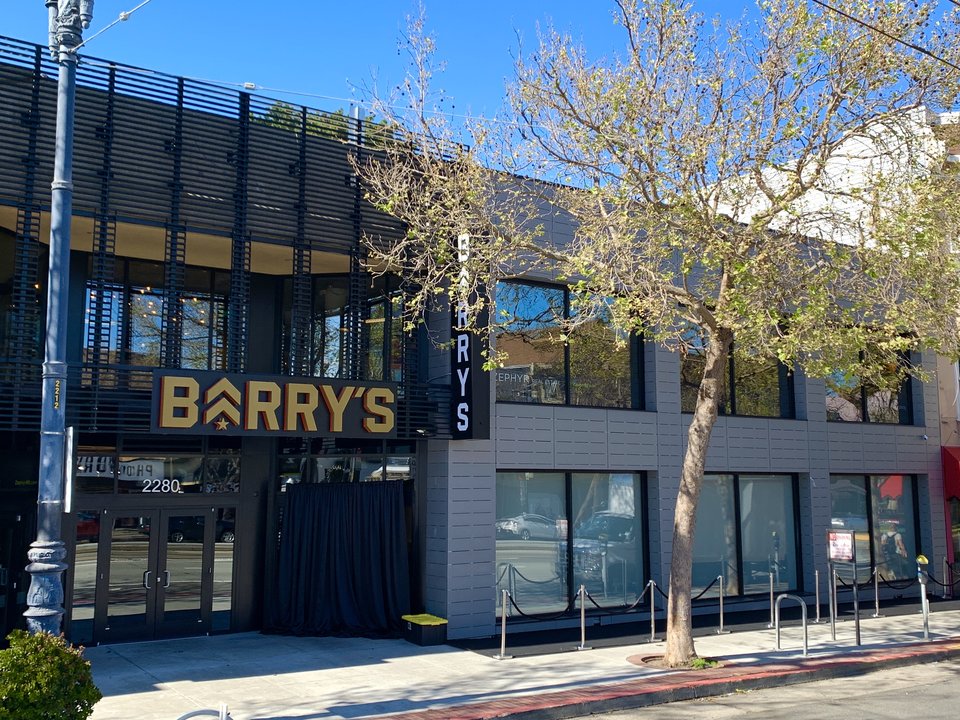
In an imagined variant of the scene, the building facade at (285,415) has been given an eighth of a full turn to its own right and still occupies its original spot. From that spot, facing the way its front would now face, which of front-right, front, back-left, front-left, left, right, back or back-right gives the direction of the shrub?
front

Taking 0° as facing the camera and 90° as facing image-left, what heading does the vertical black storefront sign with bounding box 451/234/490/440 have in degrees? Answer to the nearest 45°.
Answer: approximately 45°

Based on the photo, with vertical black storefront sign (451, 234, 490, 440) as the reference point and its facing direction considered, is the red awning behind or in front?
behind

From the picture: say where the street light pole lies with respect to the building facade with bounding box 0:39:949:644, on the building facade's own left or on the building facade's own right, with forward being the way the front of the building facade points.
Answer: on the building facade's own right

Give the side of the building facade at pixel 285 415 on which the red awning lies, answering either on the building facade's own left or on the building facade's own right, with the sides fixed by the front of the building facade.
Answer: on the building facade's own left

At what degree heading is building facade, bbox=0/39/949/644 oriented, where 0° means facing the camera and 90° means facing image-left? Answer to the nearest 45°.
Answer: approximately 315°

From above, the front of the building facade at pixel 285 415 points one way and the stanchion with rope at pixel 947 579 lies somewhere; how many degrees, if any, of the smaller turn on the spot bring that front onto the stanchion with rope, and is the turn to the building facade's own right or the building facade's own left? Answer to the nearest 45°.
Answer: approximately 90° to the building facade's own left
